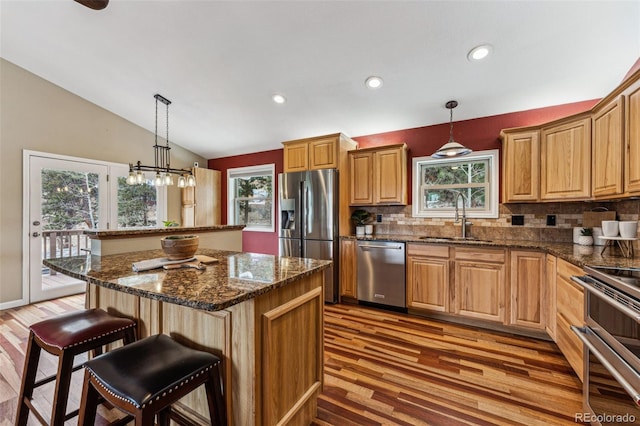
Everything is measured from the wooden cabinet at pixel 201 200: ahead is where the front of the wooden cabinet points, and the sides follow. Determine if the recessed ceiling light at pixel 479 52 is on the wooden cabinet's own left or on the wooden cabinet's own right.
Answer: on the wooden cabinet's own left

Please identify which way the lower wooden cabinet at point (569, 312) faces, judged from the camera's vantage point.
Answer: facing to the left of the viewer

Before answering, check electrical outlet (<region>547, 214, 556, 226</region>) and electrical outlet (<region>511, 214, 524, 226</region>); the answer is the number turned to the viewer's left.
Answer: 0

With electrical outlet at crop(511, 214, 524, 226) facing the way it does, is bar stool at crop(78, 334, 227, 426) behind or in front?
in front

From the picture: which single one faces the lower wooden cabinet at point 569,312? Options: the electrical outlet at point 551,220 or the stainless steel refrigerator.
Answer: the electrical outlet

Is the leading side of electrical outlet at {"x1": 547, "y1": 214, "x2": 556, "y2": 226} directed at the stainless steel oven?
yes

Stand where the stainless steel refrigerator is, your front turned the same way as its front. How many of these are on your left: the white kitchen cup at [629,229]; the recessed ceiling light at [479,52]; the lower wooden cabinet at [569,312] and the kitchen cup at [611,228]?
4

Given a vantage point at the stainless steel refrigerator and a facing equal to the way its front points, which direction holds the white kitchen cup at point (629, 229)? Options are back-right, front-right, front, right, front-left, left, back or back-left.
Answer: left

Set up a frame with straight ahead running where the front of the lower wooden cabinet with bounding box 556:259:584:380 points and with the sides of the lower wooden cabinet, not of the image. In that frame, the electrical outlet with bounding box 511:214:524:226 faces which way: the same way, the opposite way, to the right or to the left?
to the left

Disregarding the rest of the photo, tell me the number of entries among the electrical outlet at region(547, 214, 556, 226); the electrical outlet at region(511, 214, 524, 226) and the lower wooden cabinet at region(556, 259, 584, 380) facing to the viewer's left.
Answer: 1
